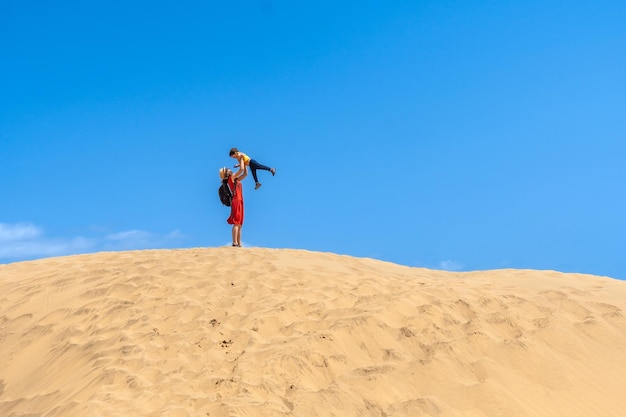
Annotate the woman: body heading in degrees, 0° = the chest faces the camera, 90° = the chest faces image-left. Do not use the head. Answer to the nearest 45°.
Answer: approximately 270°
